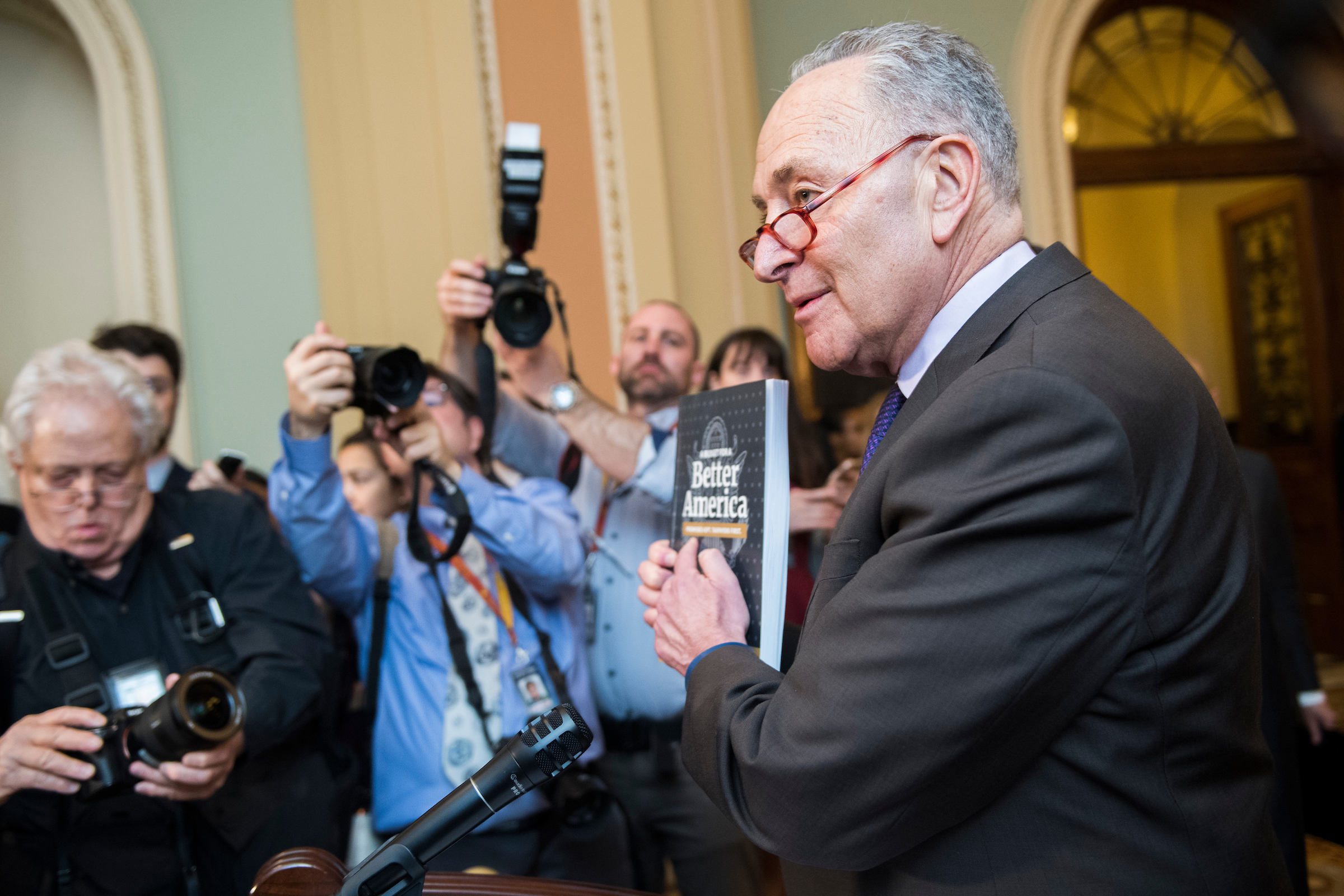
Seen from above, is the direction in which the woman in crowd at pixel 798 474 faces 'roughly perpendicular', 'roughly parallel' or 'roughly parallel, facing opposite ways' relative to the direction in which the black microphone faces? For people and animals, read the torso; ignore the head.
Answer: roughly perpendicular

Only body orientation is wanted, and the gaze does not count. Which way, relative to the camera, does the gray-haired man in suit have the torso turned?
to the viewer's left

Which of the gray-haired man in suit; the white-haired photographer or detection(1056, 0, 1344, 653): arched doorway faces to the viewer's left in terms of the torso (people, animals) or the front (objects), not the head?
the gray-haired man in suit

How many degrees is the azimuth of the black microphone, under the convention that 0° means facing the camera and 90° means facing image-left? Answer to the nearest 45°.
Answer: approximately 270°

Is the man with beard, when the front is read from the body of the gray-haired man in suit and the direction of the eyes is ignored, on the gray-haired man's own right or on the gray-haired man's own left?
on the gray-haired man's own right

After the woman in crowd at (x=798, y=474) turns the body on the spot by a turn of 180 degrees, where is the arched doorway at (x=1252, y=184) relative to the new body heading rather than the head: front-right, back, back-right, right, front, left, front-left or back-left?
front-right
